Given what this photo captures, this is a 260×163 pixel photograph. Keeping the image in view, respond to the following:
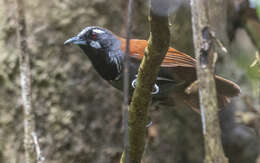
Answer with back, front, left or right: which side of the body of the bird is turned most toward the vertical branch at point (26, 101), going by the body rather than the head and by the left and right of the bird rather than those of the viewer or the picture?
front

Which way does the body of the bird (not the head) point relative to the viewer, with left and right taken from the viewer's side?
facing to the left of the viewer

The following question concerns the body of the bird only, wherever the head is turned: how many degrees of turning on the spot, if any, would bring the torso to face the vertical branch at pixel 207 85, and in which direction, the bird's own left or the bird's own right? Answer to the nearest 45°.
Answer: approximately 135° to the bird's own left
